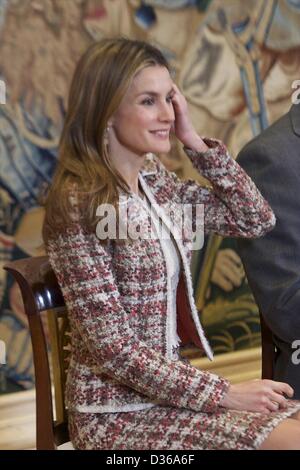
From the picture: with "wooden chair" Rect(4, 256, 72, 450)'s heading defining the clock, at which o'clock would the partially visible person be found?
The partially visible person is roughly at 10 o'clock from the wooden chair.

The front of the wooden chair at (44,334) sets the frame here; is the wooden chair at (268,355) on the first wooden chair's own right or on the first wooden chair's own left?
on the first wooden chair's own left

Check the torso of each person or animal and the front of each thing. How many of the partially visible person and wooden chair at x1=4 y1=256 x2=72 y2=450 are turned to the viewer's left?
0

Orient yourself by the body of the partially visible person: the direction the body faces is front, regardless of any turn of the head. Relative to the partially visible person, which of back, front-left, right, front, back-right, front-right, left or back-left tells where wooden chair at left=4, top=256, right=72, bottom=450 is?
right

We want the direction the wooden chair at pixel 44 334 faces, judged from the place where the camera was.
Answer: facing the viewer and to the right of the viewer

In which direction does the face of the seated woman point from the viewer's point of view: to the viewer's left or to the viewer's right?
to the viewer's right
